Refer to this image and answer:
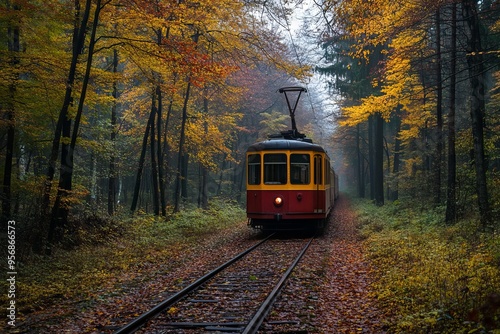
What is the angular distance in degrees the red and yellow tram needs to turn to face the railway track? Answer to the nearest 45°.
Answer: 0° — it already faces it

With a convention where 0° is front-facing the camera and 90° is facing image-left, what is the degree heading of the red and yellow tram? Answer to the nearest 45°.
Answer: approximately 0°
